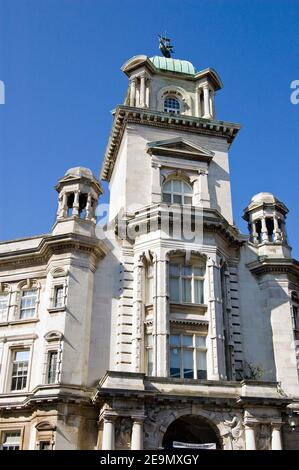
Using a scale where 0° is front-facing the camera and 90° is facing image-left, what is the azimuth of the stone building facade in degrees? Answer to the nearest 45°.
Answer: approximately 0°
